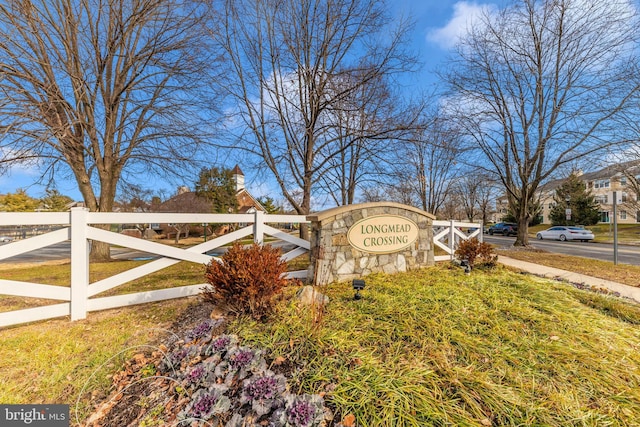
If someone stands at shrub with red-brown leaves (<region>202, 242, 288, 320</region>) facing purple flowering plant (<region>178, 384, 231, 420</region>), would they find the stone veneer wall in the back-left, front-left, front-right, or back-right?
back-left

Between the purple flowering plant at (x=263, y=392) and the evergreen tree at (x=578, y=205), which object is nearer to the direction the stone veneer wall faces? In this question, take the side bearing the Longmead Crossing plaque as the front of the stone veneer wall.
the purple flowering plant

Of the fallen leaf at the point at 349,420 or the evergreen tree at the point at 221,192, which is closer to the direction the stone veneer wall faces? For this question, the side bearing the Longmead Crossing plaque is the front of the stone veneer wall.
the fallen leaf

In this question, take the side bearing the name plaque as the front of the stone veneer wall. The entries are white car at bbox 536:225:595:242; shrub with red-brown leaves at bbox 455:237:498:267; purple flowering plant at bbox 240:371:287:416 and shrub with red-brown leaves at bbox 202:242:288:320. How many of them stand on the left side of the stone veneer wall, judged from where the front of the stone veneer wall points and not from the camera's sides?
2

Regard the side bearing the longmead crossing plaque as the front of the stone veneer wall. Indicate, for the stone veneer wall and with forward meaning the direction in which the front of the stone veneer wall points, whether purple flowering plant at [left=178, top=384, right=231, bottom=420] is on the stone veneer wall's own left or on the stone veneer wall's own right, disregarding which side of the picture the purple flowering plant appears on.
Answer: on the stone veneer wall's own right

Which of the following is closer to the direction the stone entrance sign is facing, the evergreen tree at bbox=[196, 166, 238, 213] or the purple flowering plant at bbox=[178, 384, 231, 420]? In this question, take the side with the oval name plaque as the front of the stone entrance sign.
the purple flowering plant

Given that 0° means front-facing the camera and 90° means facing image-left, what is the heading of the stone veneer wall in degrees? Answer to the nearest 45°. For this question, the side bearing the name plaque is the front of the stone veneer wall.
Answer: approximately 315°

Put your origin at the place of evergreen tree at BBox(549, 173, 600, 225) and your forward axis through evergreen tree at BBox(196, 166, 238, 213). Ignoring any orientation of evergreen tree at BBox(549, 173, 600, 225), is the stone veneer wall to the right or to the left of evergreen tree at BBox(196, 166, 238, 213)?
left

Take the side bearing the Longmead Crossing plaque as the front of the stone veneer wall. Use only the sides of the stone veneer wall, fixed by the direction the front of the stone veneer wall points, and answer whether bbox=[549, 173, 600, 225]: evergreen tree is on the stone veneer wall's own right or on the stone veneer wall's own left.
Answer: on the stone veneer wall's own left

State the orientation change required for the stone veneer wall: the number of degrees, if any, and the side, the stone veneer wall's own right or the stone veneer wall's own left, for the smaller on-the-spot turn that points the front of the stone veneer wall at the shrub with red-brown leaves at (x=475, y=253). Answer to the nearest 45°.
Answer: approximately 90° to the stone veneer wall's own left

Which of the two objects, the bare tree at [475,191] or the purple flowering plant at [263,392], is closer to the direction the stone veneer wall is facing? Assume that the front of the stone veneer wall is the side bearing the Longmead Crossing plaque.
the purple flowering plant

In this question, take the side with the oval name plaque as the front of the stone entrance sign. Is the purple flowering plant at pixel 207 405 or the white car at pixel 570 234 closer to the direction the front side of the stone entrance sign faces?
the purple flowering plant

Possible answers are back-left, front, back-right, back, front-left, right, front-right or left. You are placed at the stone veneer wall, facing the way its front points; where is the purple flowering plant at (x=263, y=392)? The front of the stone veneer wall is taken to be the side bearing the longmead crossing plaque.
front-right

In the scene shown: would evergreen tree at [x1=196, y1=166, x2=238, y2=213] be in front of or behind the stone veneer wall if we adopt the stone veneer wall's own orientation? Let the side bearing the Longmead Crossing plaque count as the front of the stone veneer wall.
behind
